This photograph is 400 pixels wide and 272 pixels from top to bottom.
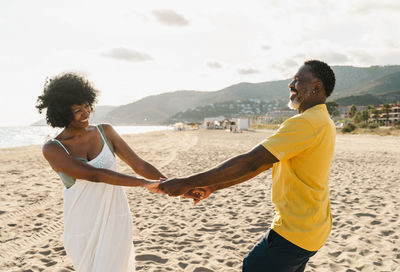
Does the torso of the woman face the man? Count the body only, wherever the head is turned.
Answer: yes

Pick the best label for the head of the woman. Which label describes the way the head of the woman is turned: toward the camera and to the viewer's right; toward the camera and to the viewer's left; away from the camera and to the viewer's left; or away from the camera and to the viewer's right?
toward the camera and to the viewer's right

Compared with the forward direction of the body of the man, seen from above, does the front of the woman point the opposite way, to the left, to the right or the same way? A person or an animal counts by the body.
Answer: the opposite way

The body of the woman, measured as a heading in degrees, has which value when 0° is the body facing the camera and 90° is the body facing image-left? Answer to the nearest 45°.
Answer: approximately 315°

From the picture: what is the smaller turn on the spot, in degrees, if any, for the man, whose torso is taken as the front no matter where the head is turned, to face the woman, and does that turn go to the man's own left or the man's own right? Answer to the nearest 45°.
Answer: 0° — they already face them

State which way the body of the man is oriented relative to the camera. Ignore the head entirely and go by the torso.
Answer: to the viewer's left

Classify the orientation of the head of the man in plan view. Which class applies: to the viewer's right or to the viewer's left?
to the viewer's left

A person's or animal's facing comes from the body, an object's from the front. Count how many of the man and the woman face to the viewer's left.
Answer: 1
